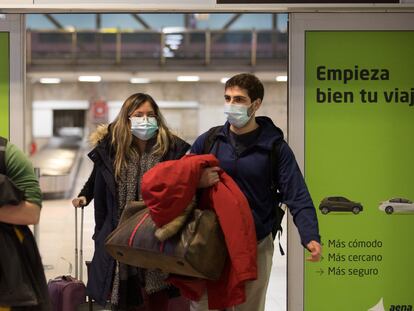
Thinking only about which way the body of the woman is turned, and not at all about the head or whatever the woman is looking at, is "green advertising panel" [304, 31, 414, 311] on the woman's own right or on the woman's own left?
on the woman's own left

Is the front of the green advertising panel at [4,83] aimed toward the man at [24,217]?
yes

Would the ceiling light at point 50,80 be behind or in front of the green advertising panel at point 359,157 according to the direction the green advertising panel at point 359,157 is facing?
behind

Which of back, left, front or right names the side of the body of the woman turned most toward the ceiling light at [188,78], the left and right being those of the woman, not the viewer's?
back

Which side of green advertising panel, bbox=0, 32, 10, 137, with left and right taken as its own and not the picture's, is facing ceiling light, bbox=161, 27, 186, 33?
back

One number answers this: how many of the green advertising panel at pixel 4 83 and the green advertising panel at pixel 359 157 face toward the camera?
2

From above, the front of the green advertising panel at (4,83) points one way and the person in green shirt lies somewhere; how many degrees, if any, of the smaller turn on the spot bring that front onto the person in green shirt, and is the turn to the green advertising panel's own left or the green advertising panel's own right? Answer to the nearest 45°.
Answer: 0° — it already faces them

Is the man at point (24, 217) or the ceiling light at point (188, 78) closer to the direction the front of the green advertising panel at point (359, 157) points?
the man

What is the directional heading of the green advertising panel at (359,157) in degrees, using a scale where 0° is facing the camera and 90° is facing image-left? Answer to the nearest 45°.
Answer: approximately 0°

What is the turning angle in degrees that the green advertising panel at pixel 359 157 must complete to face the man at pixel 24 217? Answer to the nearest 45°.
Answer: approximately 45° to its right
